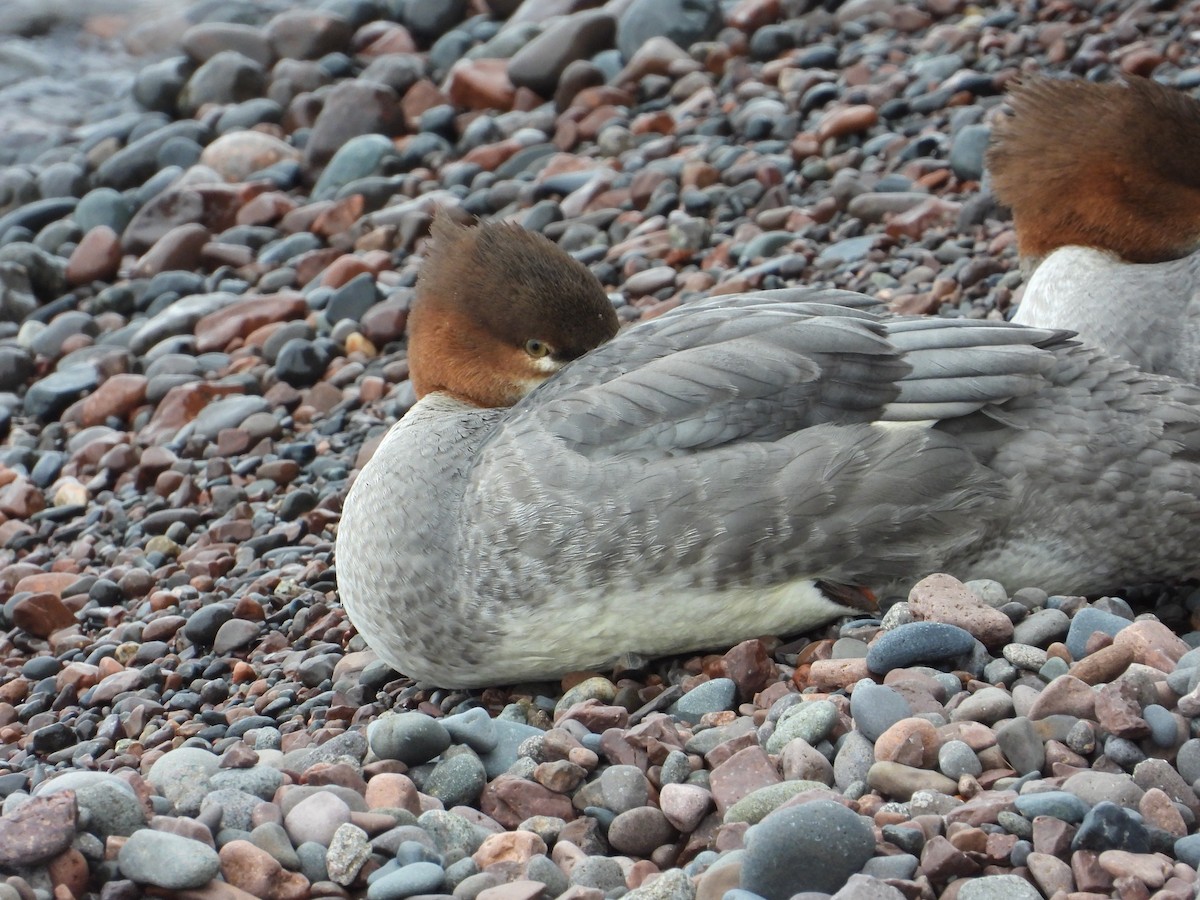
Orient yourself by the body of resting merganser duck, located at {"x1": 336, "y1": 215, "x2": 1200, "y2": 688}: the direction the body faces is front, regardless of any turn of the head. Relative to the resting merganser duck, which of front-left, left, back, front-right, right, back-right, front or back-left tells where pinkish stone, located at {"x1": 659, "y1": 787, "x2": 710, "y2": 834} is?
left

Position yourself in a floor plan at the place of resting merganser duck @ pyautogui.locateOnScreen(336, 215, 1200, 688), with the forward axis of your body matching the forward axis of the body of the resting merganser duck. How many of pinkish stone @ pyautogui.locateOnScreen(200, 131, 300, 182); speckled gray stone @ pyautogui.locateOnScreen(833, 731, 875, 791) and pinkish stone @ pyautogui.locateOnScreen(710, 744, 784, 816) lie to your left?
2

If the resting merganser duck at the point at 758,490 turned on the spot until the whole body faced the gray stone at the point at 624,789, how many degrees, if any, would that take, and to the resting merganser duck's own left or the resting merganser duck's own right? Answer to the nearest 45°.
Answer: approximately 90° to the resting merganser duck's own left

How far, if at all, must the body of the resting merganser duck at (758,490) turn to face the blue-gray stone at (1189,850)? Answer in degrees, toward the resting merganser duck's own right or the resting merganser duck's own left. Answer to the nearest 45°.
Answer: approximately 135° to the resting merganser duck's own left

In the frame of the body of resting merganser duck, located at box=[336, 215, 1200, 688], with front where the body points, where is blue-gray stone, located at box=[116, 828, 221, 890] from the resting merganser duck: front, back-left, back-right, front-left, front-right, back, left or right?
front-left

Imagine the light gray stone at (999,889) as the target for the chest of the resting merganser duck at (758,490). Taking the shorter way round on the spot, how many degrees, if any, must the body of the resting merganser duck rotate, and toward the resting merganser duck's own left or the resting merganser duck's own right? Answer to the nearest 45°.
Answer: approximately 90° to the resting merganser duck's own left

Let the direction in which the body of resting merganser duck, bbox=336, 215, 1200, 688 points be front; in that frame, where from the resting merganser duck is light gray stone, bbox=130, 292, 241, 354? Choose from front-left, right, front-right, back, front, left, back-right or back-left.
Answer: front-right

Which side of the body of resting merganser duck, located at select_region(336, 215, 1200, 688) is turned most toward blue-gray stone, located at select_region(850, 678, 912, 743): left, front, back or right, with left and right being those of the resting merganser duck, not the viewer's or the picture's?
left

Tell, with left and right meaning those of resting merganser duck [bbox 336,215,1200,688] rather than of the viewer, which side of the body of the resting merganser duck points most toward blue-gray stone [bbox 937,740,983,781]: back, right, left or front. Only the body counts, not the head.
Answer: left

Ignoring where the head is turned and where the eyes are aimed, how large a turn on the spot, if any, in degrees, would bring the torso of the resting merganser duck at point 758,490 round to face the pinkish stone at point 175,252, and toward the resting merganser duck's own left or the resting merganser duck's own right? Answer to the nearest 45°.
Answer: approximately 45° to the resting merganser duck's own right

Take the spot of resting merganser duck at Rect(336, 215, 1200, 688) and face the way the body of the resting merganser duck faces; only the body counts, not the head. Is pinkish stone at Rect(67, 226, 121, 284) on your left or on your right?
on your right

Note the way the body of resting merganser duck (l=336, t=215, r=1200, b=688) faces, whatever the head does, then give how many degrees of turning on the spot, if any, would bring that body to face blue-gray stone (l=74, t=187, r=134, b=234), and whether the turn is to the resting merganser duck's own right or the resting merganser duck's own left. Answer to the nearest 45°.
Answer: approximately 45° to the resting merganser duck's own right

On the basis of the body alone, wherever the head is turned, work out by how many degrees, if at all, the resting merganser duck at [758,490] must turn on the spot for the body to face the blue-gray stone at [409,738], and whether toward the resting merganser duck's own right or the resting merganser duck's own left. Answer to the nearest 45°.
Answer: approximately 45° to the resting merganser duck's own left

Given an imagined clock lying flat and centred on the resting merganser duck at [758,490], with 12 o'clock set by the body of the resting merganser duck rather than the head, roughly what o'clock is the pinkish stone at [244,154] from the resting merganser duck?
The pinkish stone is roughly at 2 o'clock from the resting merganser duck.

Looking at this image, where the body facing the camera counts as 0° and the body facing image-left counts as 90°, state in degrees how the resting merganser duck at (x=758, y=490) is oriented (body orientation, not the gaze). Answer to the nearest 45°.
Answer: approximately 90°
